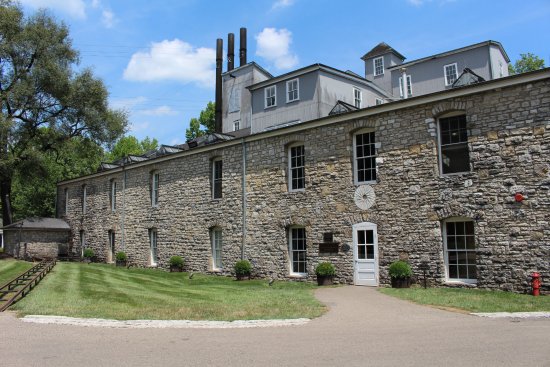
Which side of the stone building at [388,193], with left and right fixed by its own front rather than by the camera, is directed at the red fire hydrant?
left

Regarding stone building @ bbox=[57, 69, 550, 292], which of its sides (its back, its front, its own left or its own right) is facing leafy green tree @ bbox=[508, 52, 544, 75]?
back

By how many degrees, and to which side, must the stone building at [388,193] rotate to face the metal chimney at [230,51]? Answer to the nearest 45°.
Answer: approximately 135° to its right

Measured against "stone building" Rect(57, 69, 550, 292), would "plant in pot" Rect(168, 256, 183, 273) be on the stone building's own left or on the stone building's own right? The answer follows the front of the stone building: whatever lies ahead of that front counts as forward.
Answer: on the stone building's own right

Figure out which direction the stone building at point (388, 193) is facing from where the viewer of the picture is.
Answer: facing the viewer and to the left of the viewer

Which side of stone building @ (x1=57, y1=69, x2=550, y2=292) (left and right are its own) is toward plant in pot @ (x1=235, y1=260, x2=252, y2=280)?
front

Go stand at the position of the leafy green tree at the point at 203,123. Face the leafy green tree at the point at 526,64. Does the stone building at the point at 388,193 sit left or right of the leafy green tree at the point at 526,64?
right

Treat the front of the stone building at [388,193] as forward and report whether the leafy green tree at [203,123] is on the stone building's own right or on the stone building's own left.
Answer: on the stone building's own right

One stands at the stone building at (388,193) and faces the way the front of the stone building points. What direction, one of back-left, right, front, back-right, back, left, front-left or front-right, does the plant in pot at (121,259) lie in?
right
